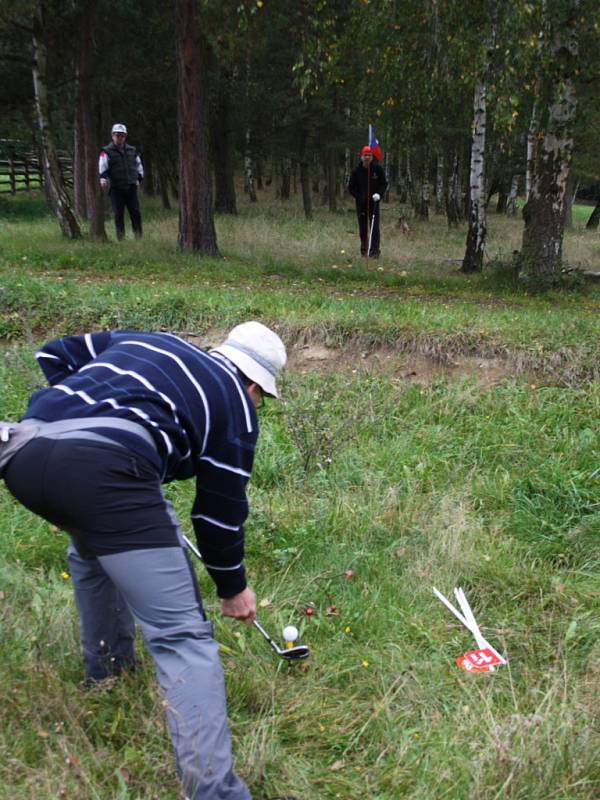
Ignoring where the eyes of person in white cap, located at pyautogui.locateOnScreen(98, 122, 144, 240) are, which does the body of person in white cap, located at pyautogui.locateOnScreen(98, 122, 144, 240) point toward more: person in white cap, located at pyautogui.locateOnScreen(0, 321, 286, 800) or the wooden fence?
the person in white cap

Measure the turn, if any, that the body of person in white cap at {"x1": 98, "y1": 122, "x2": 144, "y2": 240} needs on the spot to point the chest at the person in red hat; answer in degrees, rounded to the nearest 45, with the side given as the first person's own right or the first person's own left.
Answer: approximately 90° to the first person's own left

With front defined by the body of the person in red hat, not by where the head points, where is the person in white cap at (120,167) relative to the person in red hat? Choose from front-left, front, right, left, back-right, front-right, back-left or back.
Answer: right

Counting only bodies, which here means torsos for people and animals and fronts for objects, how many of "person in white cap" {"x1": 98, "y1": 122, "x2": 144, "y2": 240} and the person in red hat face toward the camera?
2

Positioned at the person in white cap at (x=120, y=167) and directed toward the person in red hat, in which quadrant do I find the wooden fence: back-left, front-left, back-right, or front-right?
back-left

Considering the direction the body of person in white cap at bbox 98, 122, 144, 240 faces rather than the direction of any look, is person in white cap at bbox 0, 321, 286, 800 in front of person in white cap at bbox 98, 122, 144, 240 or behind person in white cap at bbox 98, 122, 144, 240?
in front

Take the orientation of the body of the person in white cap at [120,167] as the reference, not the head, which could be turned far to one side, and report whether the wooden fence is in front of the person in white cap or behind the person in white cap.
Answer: behind

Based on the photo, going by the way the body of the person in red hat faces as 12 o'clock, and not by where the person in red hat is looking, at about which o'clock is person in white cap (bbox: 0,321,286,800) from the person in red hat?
The person in white cap is roughly at 12 o'clock from the person in red hat.

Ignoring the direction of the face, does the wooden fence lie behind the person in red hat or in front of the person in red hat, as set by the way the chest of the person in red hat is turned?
behind

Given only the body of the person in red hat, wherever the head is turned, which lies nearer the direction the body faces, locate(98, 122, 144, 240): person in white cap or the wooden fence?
the person in white cap
